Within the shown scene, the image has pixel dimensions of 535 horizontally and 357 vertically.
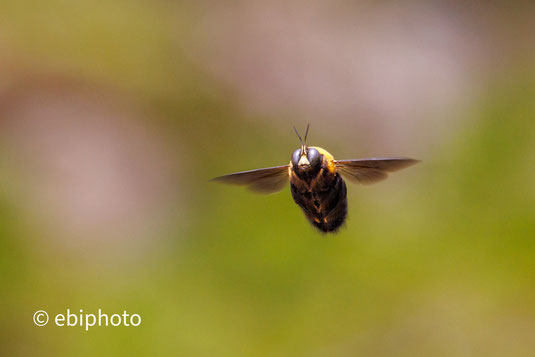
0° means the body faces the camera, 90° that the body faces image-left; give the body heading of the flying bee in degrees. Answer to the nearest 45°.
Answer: approximately 0°
